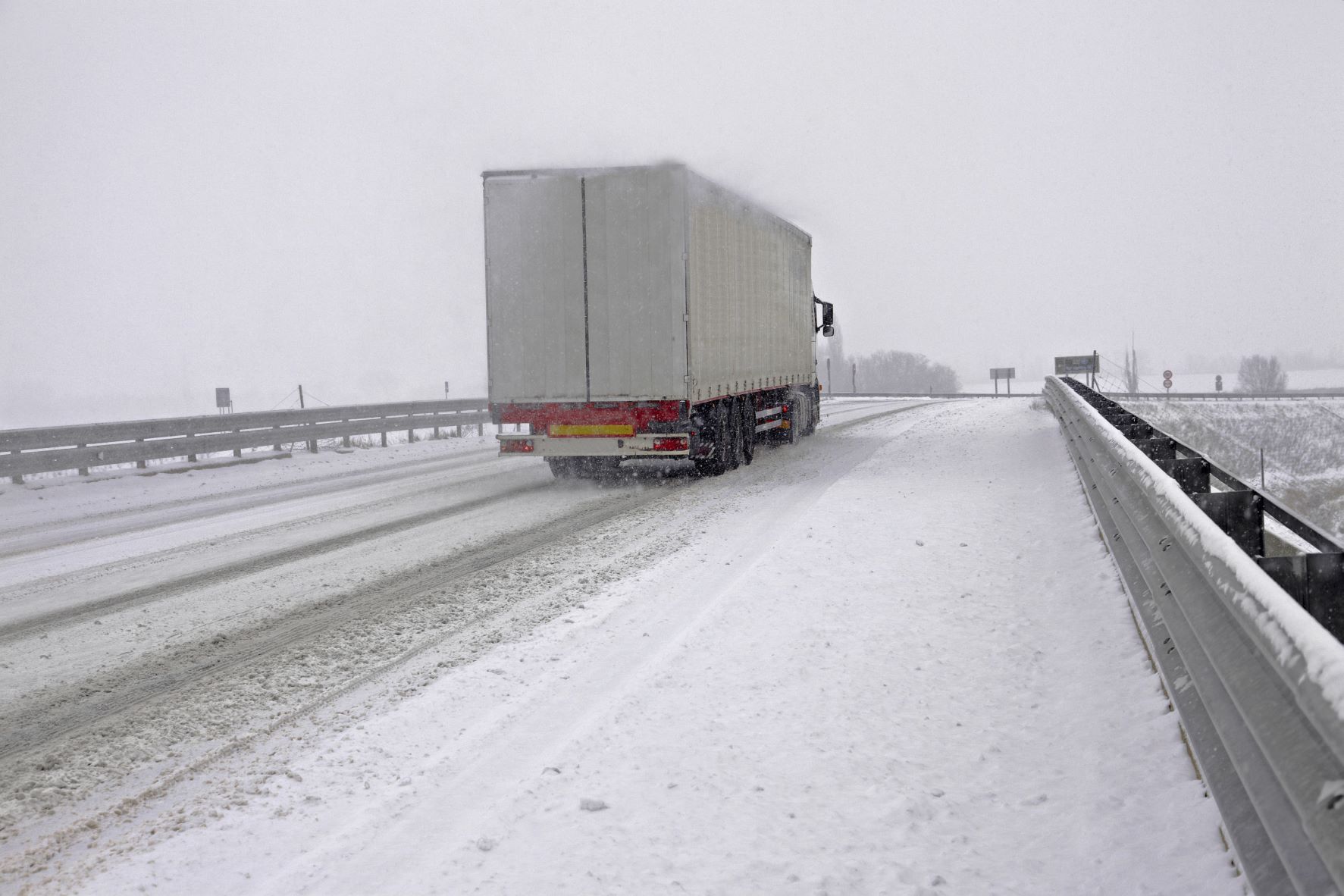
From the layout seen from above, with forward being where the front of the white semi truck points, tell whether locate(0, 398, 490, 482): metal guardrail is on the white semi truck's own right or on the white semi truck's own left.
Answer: on the white semi truck's own left

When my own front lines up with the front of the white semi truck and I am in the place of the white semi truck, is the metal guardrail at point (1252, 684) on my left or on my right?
on my right

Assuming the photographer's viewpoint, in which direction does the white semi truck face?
facing away from the viewer and to the right of the viewer
